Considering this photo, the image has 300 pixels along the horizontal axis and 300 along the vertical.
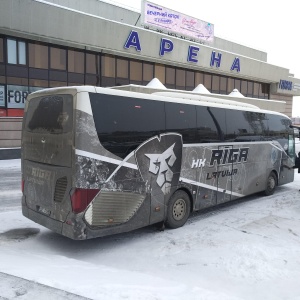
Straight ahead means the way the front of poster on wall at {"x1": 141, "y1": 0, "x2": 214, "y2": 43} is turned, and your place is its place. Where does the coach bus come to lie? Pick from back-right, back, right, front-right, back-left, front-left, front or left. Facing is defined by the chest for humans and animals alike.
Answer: front-right

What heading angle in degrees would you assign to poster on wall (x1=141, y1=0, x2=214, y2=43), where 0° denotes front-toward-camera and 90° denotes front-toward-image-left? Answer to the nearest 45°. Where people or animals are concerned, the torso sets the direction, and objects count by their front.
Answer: approximately 315°

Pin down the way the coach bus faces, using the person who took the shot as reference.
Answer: facing away from the viewer and to the right of the viewer

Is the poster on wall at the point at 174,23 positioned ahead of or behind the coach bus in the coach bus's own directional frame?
ahead
